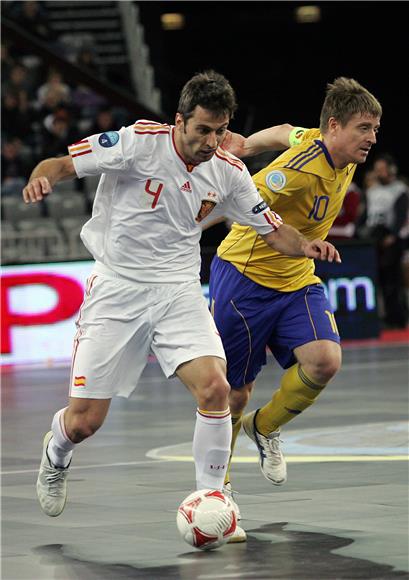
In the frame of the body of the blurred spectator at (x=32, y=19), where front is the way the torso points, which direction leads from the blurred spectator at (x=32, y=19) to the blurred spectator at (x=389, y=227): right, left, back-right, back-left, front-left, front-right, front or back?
front-left

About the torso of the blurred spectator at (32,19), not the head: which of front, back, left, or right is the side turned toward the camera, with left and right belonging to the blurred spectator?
front

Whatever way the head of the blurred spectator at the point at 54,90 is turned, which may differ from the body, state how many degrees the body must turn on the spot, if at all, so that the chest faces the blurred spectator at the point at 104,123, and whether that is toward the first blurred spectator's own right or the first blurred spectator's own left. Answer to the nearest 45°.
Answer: approximately 45° to the first blurred spectator's own left

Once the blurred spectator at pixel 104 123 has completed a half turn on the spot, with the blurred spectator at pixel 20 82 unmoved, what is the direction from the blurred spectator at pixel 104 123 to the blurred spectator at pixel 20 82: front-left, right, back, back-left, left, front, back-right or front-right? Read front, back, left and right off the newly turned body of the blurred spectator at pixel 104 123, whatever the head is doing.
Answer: front-left

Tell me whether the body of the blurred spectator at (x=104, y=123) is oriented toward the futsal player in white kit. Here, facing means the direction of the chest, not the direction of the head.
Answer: yes

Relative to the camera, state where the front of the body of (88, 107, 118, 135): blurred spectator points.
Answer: toward the camera

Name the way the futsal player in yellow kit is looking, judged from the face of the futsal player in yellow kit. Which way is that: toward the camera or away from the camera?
toward the camera

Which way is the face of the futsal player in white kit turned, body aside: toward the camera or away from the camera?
toward the camera

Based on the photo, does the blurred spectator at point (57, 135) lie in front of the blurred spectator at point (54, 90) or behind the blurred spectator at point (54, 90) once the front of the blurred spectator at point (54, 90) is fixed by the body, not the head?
in front

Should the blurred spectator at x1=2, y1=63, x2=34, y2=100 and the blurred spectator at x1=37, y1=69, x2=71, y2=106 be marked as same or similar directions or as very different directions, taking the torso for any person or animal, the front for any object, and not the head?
same or similar directions

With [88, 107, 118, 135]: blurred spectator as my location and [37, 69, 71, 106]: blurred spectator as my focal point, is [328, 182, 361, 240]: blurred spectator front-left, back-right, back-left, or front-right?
back-right

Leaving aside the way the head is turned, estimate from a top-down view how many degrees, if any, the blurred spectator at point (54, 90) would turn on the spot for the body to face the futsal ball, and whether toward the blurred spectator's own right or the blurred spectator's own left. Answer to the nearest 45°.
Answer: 0° — they already face it

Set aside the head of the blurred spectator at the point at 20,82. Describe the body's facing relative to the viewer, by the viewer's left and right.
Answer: facing the viewer

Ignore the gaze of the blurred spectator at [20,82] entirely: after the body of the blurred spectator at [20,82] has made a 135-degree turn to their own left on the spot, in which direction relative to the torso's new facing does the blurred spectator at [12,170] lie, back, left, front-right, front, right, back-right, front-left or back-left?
back-right

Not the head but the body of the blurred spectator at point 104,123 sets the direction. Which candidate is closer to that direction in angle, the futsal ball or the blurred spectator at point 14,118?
the futsal ball

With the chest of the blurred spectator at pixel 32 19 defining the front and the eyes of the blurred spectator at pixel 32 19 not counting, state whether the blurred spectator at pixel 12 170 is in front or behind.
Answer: in front
